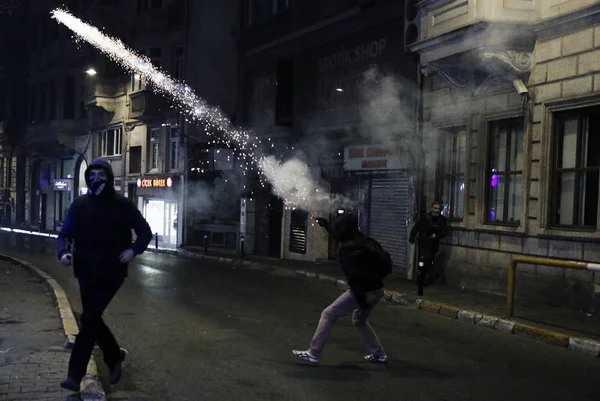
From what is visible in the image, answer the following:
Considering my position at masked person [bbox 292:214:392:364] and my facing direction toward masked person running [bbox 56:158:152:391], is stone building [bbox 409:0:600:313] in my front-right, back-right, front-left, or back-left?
back-right

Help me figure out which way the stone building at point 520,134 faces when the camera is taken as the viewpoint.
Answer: facing the viewer and to the left of the viewer

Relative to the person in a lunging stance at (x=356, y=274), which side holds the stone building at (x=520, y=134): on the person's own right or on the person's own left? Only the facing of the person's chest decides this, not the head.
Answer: on the person's own right

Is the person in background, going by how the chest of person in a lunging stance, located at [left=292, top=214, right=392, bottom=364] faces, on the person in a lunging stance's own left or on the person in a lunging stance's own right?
on the person in a lunging stance's own right

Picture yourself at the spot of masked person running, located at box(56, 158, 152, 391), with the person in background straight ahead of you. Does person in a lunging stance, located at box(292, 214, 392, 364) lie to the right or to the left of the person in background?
right

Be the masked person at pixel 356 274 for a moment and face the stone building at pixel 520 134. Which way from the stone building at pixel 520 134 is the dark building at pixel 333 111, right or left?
left

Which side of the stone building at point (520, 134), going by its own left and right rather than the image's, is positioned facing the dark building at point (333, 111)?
right

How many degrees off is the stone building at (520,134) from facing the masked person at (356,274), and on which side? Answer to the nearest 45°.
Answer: approximately 45° to its left

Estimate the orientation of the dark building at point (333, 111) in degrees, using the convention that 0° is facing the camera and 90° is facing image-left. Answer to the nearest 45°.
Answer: approximately 45°

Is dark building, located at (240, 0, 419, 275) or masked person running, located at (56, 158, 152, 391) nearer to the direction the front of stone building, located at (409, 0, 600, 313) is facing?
the masked person running
